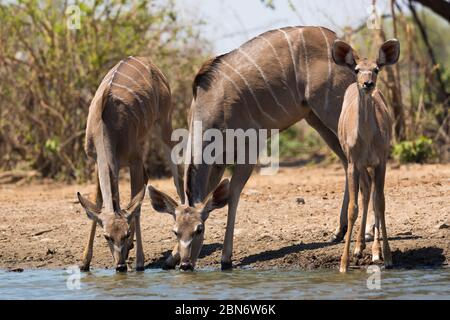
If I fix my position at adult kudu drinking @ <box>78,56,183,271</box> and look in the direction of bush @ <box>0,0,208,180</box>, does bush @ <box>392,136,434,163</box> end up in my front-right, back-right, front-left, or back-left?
front-right

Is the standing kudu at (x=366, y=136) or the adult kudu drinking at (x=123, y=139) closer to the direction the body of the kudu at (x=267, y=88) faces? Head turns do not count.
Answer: the adult kudu drinking

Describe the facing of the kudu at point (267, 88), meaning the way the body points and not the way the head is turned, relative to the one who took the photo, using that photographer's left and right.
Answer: facing the viewer and to the left of the viewer

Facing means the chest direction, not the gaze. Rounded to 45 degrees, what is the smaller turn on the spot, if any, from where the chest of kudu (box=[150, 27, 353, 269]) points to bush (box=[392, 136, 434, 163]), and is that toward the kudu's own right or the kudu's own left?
approximately 180°

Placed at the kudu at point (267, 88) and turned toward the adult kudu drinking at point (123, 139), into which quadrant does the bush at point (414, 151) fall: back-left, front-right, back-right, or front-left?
back-right

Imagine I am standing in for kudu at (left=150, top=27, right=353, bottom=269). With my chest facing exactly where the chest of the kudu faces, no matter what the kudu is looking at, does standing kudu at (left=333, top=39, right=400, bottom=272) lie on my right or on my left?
on my left

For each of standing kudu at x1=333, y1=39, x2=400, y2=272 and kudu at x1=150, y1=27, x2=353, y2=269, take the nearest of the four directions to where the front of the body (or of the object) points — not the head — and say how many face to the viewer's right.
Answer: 0

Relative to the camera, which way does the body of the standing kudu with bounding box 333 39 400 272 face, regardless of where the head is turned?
toward the camera

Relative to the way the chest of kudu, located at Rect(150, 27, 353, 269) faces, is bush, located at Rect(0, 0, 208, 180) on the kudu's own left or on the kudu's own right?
on the kudu's own right

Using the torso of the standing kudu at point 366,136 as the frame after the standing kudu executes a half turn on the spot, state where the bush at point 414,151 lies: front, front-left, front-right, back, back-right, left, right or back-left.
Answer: front

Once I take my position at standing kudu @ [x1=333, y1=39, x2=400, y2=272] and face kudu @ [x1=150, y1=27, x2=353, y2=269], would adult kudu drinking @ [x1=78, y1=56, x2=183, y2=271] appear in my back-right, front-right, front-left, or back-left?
front-left

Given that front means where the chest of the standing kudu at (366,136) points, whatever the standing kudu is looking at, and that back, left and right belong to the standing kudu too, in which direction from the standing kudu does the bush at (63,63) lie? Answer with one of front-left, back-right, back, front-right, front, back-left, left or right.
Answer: back-right

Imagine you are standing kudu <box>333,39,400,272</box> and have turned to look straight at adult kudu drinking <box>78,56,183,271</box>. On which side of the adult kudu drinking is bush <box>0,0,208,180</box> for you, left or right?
right

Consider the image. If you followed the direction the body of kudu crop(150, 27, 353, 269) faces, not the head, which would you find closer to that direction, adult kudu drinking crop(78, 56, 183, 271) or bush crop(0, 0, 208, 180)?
the adult kudu drinking
